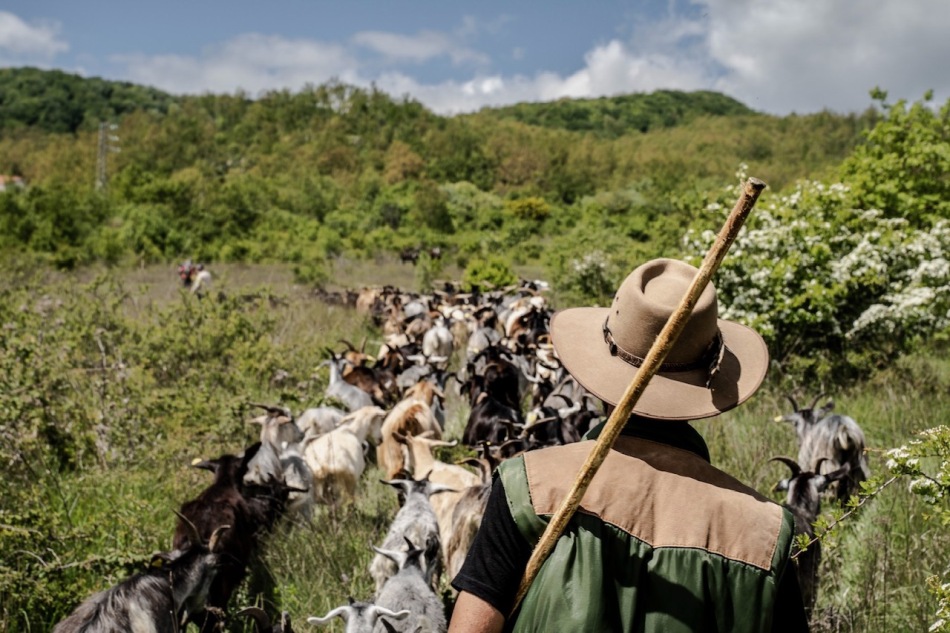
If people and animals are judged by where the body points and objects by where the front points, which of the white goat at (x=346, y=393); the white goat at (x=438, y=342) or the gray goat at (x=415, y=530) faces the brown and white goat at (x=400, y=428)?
the gray goat at (x=415, y=530)

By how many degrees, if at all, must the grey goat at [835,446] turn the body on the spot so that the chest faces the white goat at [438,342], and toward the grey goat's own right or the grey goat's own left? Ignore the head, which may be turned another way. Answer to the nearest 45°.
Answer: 0° — it already faces it

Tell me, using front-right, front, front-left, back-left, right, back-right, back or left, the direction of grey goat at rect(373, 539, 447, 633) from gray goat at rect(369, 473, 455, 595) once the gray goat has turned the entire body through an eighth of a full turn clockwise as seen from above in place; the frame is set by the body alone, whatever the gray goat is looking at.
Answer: back-right

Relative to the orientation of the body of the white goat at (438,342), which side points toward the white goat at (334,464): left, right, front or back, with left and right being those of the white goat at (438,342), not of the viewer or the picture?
back

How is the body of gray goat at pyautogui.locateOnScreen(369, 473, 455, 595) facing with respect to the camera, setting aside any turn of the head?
away from the camera

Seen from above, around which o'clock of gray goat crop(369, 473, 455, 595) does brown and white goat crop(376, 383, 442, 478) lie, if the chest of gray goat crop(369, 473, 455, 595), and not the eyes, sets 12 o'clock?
brown and white goat crop(376, 383, 442, 478) is roughly at 12 o'clock from gray goat crop(369, 473, 455, 595).

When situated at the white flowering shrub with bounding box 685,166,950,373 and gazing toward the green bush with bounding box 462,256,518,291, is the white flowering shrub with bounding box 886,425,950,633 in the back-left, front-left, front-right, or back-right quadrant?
back-left

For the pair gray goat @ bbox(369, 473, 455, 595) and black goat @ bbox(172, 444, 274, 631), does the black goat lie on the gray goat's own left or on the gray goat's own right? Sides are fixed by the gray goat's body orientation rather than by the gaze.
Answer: on the gray goat's own left

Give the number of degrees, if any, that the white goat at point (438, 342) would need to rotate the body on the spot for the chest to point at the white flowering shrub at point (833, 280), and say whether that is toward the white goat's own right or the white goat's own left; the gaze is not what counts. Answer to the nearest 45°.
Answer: approximately 135° to the white goat's own right

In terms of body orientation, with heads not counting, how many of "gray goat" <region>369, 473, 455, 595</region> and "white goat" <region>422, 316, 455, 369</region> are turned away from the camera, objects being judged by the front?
2

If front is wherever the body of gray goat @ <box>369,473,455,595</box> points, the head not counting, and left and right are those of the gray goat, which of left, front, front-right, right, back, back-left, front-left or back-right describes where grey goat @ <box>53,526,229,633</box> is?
back-left

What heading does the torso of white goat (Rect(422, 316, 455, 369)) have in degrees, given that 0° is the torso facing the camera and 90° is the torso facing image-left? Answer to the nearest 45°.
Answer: approximately 180°

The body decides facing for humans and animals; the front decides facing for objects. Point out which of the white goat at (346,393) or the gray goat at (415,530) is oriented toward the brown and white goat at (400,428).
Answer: the gray goat at (415,530)

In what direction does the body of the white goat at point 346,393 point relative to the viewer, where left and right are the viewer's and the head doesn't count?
facing away from the viewer and to the left of the viewer
